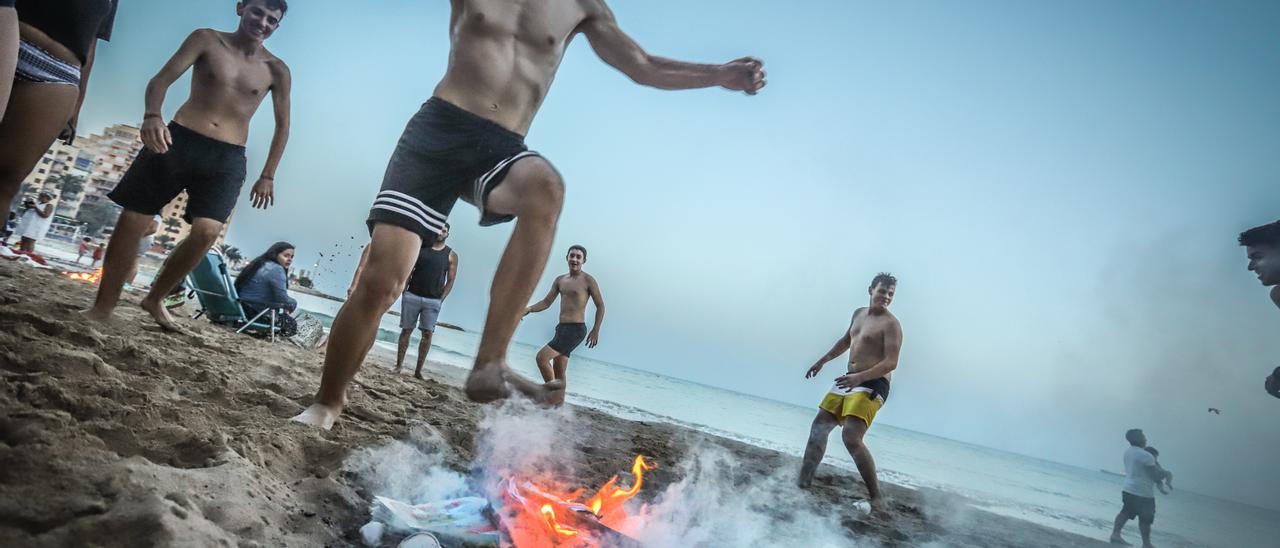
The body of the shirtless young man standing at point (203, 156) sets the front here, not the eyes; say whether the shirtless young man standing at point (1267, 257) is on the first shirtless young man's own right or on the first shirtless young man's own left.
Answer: on the first shirtless young man's own left

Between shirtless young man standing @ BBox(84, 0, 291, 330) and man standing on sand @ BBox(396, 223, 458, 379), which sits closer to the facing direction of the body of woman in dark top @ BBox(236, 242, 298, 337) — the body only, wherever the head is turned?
the man standing on sand

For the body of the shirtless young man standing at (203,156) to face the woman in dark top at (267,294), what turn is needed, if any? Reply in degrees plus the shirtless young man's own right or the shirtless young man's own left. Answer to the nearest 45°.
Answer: approximately 180°

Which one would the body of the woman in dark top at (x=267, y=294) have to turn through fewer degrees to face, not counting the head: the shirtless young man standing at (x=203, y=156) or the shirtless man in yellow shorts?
the shirtless man in yellow shorts

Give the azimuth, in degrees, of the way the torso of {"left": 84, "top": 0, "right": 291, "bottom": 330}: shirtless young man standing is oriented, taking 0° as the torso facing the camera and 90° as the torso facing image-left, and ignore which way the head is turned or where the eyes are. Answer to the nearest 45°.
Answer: approximately 0°

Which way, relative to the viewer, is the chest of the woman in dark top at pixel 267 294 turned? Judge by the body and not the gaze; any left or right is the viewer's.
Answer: facing to the right of the viewer

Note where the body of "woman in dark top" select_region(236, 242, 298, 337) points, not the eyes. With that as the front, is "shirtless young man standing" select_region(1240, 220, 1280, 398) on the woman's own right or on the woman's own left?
on the woman's own right

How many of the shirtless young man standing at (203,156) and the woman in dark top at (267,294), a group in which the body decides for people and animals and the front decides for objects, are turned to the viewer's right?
1
